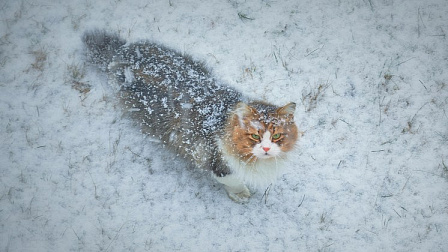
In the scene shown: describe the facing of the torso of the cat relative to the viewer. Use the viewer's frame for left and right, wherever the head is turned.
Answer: facing the viewer and to the right of the viewer
